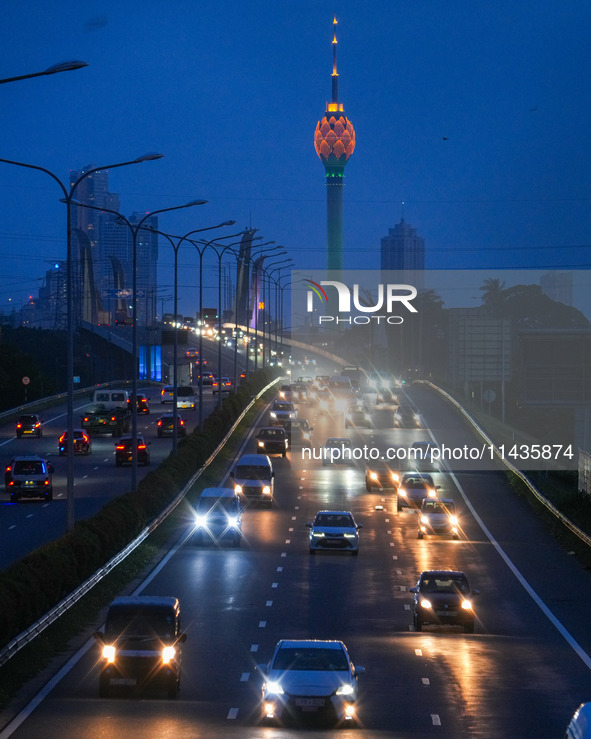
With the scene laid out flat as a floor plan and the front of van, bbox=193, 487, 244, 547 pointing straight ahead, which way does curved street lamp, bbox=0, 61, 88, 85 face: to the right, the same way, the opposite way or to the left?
to the left

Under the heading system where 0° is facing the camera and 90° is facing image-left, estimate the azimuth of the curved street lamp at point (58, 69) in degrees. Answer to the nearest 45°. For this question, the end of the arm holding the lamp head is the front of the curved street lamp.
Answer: approximately 270°

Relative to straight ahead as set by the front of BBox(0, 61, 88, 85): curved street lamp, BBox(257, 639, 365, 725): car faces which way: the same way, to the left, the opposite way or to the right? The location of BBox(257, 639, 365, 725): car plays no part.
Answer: to the right

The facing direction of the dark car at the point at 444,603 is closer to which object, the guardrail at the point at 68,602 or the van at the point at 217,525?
the guardrail

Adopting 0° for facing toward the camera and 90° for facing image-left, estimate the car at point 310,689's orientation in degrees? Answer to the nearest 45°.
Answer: approximately 0°

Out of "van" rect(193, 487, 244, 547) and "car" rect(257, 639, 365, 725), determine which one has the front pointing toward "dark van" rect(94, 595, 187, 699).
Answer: "van" rect(193, 487, 244, 547)

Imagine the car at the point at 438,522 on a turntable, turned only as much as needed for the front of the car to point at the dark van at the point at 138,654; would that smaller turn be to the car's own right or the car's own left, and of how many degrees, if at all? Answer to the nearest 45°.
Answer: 0° — it already faces it
